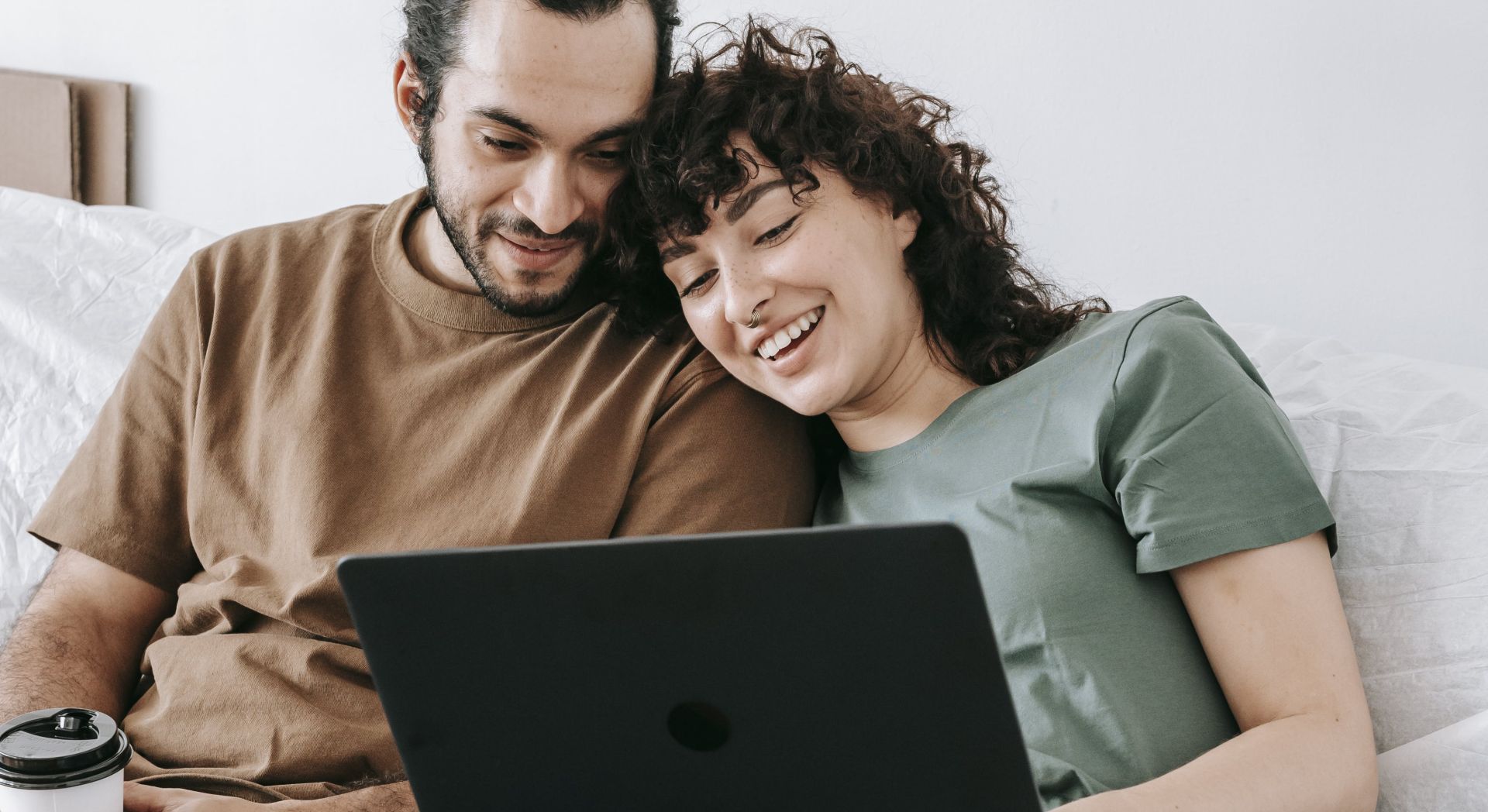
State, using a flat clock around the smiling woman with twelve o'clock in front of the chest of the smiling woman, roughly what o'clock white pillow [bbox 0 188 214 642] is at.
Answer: The white pillow is roughly at 2 o'clock from the smiling woman.

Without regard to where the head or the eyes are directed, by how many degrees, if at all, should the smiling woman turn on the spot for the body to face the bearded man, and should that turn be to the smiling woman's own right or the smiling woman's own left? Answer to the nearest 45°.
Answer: approximately 45° to the smiling woman's own right

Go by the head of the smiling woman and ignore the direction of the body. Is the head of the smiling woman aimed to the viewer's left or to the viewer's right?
to the viewer's left

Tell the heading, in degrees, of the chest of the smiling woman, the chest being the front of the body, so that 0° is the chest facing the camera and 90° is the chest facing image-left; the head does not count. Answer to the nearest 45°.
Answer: approximately 45°
